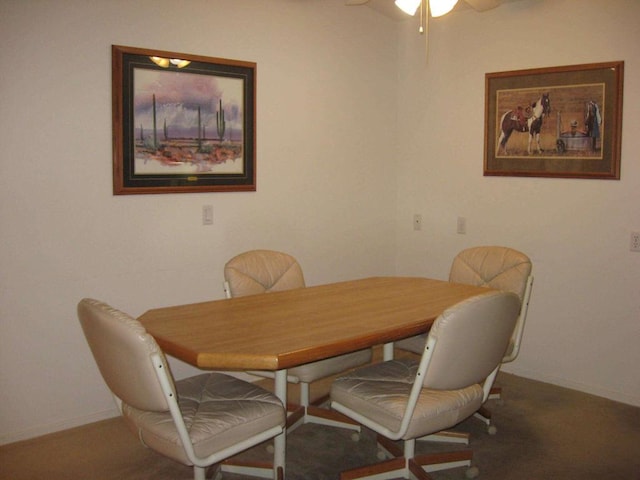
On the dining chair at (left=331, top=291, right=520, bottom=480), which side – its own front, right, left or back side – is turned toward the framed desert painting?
front

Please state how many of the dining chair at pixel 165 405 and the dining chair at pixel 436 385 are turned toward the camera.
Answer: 0

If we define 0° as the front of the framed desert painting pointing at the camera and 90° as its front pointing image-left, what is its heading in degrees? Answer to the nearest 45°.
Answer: approximately 315°

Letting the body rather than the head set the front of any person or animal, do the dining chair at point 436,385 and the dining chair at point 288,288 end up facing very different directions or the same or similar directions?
very different directions

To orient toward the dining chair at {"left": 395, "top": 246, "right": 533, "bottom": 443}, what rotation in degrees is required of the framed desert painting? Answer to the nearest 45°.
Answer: approximately 45° to its left

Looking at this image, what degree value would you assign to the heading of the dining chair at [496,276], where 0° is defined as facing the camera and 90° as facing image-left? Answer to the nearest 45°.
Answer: approximately 45°

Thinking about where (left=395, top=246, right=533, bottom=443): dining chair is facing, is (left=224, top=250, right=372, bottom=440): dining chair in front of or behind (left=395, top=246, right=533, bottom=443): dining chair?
in front

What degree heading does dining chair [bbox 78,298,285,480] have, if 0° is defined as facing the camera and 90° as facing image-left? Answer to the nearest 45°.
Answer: approximately 225°

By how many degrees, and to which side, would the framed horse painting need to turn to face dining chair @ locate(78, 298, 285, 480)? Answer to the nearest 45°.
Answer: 0° — it already faces it

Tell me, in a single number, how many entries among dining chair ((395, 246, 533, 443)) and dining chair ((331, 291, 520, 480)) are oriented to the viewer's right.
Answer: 0

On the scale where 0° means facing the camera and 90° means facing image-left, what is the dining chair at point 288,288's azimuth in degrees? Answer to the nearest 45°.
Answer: approximately 315°

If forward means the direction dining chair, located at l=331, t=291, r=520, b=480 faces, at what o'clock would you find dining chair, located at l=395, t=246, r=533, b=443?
dining chair, located at l=395, t=246, r=533, b=443 is roughly at 2 o'clock from dining chair, located at l=331, t=291, r=520, b=480.

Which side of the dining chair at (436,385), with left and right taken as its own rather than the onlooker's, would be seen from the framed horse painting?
right

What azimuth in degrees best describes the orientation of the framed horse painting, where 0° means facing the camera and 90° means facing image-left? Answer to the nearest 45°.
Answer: approximately 45°

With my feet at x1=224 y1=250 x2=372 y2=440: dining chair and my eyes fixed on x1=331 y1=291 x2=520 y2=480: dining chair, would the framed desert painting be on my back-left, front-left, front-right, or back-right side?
back-right

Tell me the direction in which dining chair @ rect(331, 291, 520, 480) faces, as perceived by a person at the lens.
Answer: facing away from the viewer and to the left of the viewer
